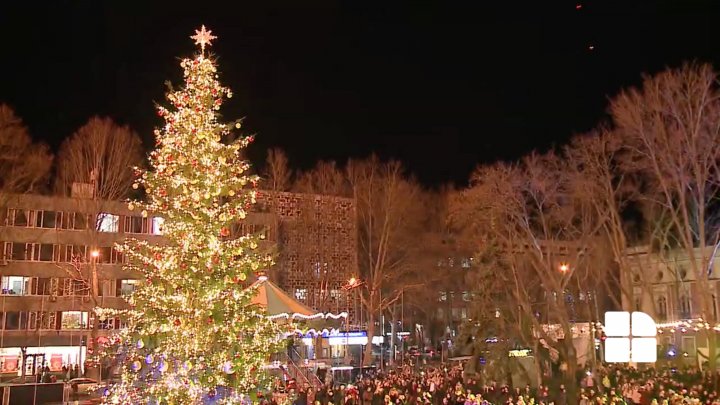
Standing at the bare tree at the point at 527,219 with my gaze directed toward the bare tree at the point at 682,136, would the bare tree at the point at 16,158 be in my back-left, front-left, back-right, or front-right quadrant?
back-right
